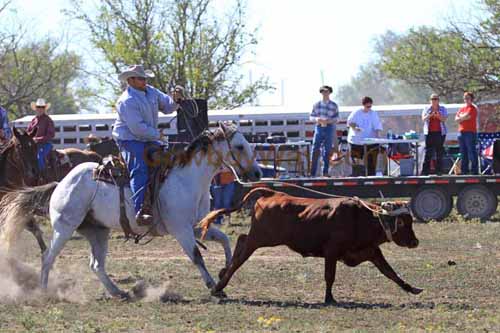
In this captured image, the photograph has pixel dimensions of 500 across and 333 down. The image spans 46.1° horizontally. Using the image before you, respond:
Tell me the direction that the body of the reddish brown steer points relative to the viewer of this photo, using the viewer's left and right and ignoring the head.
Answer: facing to the right of the viewer

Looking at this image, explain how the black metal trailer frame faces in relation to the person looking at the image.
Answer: facing to the left of the viewer

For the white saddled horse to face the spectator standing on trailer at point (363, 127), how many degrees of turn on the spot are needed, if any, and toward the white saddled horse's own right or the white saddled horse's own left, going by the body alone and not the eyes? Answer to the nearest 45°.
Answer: approximately 45° to the white saddled horse's own left

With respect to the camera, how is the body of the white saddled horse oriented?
to the viewer's right

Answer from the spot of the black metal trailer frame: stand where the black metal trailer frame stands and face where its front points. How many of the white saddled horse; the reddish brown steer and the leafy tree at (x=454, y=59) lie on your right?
1

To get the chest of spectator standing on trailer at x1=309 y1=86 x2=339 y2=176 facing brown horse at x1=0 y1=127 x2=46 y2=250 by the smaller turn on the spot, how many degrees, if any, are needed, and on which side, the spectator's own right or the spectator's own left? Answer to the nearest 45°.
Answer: approximately 45° to the spectator's own right

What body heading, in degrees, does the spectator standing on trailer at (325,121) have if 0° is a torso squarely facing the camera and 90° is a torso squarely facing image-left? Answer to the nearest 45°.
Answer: approximately 0°

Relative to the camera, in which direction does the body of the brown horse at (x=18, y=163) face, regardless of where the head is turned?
to the viewer's right

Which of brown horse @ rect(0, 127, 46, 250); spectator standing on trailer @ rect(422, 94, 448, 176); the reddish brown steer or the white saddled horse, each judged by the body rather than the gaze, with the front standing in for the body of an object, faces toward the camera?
the spectator standing on trailer

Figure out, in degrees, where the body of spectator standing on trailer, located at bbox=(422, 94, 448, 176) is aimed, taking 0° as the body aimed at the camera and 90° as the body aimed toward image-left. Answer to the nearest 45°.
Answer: approximately 0°

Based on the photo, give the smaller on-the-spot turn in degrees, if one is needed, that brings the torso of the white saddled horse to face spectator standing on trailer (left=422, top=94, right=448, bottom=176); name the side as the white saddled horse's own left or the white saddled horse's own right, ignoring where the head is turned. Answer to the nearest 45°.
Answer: approximately 45° to the white saddled horse's own left
